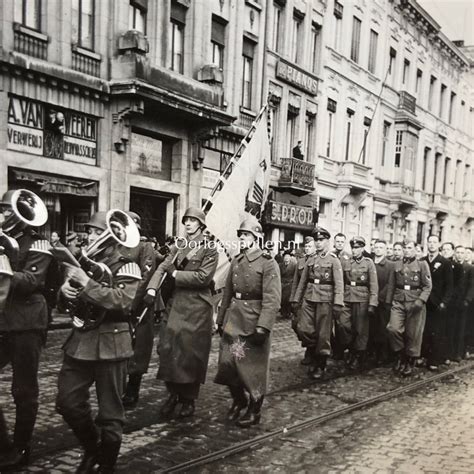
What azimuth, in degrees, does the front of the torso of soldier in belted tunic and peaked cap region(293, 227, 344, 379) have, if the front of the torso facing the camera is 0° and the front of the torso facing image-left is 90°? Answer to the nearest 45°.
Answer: approximately 45°

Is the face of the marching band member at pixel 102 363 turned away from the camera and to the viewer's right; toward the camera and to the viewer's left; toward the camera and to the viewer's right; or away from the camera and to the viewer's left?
toward the camera and to the viewer's left

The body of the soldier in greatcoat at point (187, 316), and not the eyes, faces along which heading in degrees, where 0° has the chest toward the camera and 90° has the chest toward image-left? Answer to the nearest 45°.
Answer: approximately 45°

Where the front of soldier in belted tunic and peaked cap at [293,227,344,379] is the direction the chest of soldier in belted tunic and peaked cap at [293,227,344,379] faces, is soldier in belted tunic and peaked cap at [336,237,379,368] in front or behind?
behind

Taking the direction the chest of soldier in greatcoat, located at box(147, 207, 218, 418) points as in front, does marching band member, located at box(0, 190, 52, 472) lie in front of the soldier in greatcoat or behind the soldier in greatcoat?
in front

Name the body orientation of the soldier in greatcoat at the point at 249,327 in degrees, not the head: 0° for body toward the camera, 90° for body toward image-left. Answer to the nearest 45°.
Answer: approximately 45°

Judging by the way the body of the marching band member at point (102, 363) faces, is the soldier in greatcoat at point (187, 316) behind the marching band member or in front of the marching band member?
behind

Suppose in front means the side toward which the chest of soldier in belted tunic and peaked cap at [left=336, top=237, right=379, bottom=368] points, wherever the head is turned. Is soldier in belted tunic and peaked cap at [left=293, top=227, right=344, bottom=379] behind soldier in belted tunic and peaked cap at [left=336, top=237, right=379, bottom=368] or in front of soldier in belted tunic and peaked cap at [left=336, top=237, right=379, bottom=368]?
in front

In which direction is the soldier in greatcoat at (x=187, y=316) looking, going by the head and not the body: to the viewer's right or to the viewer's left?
to the viewer's left

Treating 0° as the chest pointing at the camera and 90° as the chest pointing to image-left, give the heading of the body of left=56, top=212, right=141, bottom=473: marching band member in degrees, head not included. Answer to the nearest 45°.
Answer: approximately 45°

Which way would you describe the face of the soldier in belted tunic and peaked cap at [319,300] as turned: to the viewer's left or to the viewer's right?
to the viewer's left
